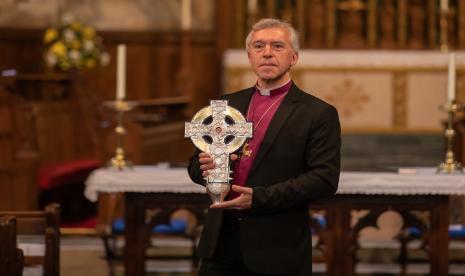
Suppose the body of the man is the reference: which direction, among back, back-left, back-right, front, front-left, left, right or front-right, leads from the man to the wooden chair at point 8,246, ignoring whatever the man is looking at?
front-right

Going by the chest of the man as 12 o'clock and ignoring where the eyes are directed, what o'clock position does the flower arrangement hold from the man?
The flower arrangement is roughly at 4 o'clock from the man.

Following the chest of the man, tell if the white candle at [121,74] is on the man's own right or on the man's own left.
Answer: on the man's own right

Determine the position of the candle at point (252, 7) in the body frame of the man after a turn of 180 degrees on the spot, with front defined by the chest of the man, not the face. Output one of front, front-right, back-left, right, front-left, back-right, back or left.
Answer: front-left

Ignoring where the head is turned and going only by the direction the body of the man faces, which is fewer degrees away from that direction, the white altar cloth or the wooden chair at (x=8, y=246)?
the wooden chair

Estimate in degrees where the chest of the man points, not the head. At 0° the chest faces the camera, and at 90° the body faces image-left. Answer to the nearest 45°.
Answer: approximately 45°

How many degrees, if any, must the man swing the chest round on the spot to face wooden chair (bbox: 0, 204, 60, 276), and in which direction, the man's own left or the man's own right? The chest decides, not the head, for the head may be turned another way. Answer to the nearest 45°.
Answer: approximately 90° to the man's own right
